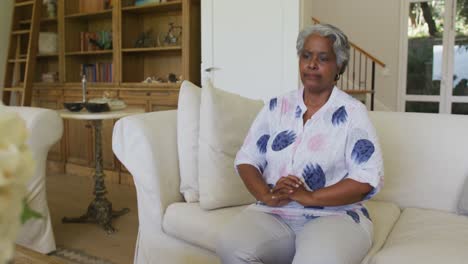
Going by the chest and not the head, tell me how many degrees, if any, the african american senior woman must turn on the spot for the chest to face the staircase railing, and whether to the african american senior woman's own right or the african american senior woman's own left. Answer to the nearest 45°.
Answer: approximately 135° to the african american senior woman's own right

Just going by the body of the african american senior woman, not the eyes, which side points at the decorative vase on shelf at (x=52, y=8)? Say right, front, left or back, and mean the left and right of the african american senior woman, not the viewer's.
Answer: right

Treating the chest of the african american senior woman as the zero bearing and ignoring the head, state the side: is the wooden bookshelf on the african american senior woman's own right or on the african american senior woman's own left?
on the african american senior woman's own right

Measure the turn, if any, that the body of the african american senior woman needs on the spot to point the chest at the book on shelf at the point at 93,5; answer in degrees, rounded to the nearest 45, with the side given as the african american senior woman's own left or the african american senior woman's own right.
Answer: approximately 90° to the african american senior woman's own right

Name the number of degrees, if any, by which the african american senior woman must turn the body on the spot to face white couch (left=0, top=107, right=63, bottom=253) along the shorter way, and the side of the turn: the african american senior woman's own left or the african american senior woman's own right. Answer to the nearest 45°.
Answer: approximately 90° to the african american senior woman's own right

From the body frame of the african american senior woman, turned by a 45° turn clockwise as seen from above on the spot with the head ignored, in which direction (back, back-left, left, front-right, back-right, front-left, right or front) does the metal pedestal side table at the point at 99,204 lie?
front-right

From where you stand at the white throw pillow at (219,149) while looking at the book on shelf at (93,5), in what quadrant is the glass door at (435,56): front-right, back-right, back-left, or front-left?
front-right

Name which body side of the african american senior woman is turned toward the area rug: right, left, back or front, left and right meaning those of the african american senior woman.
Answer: right

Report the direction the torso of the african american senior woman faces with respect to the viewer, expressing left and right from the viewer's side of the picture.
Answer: facing the viewer and to the left of the viewer

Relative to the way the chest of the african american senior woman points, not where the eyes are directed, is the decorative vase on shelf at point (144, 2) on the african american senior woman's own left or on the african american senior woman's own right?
on the african american senior woman's own right
